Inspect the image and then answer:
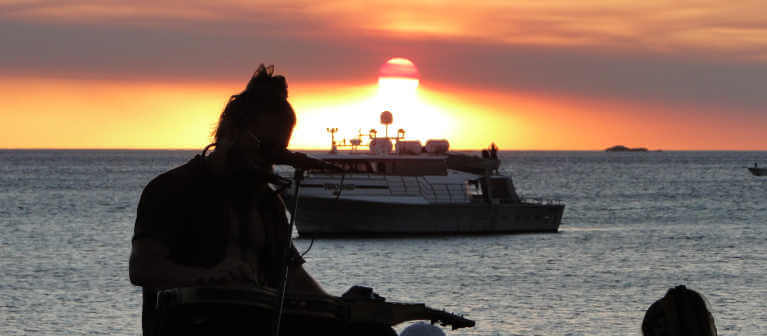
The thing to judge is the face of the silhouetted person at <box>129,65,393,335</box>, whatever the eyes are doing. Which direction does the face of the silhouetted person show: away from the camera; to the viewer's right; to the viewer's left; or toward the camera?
to the viewer's right

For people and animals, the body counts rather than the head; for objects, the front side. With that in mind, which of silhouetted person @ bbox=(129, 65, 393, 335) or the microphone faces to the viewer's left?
the microphone

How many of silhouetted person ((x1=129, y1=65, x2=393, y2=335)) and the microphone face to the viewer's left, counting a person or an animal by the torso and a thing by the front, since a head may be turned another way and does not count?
1

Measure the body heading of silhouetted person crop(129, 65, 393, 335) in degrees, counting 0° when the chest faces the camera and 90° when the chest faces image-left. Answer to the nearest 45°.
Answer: approximately 315°

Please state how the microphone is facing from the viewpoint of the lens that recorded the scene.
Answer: facing to the left of the viewer
